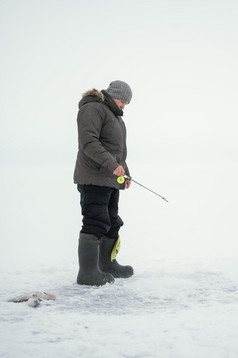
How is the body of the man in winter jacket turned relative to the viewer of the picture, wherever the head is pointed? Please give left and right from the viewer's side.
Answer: facing to the right of the viewer

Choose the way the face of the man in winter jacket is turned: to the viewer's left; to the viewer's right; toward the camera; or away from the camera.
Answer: to the viewer's right
